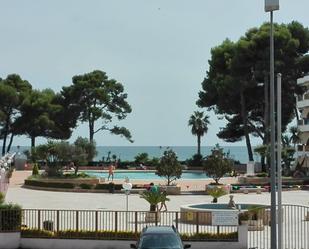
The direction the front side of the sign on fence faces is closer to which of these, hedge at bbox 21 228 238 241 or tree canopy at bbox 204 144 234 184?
the hedge

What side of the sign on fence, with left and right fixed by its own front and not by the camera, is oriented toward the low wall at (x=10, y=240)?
right

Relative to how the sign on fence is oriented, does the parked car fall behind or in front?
in front

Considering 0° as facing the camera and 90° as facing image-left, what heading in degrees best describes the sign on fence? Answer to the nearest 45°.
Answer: approximately 0°

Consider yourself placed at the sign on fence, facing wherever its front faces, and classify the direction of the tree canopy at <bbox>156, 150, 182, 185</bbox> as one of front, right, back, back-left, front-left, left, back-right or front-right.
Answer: back
